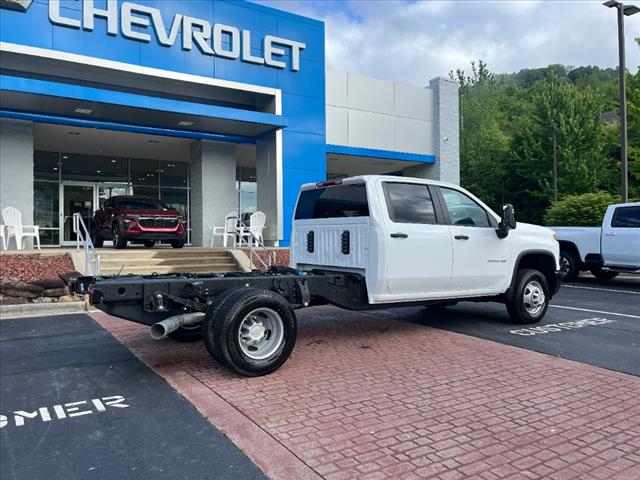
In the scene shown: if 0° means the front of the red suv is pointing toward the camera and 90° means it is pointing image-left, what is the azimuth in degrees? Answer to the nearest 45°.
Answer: approximately 315°

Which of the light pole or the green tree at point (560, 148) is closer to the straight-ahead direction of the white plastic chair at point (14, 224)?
the light pole

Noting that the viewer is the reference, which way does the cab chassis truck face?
facing away from the viewer and to the right of the viewer

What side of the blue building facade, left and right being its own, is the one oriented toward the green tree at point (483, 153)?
left

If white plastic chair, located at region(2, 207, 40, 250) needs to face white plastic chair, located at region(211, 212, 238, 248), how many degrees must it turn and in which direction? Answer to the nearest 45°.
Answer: approximately 45° to its left

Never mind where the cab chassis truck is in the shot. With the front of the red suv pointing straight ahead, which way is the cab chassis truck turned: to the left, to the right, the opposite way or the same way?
to the left

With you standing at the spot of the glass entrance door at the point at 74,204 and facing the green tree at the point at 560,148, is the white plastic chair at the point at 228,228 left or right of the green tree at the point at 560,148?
right

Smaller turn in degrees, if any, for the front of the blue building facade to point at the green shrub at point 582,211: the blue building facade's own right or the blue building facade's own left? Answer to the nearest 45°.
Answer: approximately 45° to the blue building facade's own left
